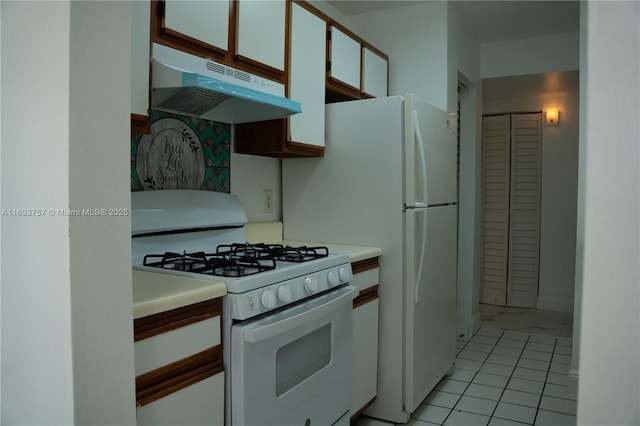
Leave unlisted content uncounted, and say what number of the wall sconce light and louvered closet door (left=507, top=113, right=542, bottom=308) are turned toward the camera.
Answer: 2

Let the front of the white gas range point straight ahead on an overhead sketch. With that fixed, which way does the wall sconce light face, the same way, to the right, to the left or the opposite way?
to the right

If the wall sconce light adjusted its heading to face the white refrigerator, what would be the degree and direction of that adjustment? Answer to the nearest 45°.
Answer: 0° — it already faces it

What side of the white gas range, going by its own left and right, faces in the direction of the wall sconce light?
left

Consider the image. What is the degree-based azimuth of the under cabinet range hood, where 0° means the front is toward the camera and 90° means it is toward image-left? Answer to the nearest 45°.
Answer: approximately 315°

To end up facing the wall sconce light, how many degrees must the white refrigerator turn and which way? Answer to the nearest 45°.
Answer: approximately 90° to its left

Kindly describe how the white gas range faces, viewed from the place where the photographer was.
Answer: facing the viewer and to the right of the viewer

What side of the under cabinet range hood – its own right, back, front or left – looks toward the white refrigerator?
left

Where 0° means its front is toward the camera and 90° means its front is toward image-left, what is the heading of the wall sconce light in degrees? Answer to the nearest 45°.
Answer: approximately 0°
